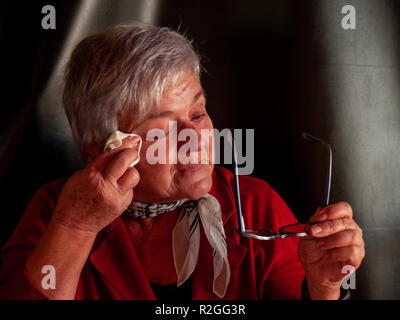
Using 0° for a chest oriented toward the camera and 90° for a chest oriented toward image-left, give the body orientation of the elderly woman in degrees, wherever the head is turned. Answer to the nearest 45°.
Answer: approximately 315°

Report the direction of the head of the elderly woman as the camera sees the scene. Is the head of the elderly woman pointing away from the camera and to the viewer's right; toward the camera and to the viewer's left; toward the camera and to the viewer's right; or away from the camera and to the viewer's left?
toward the camera and to the viewer's right
